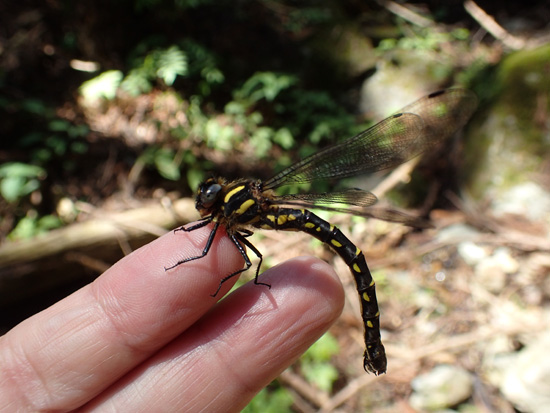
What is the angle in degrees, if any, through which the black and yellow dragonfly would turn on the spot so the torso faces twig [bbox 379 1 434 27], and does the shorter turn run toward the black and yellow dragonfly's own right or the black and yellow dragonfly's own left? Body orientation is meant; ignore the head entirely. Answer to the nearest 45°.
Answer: approximately 90° to the black and yellow dragonfly's own right

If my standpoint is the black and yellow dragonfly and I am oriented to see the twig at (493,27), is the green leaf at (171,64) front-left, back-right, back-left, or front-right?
front-left

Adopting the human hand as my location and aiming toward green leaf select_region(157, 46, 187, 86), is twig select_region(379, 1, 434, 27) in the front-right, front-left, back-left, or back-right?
front-right

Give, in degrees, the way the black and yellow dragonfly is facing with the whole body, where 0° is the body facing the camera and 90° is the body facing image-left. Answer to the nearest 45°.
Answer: approximately 90°

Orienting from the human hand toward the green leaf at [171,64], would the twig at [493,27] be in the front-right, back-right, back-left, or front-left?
front-right

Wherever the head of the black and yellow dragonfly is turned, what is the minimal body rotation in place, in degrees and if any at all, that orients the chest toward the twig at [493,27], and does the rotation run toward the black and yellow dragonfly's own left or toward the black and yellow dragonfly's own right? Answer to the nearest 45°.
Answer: approximately 90° to the black and yellow dragonfly's own right

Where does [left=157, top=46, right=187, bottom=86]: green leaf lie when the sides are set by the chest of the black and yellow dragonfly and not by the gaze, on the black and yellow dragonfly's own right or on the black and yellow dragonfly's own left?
on the black and yellow dragonfly's own right
